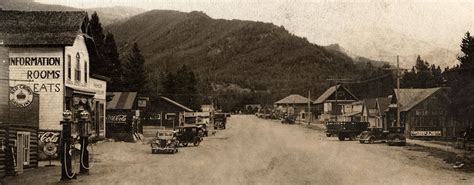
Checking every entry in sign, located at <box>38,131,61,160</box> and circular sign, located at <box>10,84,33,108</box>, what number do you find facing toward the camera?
2

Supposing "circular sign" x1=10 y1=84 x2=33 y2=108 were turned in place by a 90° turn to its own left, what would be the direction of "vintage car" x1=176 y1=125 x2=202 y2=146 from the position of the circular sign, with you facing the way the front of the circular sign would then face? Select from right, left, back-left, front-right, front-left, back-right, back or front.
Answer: front-left

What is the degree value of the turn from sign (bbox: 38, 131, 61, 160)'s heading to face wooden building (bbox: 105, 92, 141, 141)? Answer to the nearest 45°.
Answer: approximately 180°

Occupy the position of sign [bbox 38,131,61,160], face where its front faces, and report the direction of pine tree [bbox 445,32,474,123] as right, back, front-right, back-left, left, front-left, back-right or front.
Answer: left

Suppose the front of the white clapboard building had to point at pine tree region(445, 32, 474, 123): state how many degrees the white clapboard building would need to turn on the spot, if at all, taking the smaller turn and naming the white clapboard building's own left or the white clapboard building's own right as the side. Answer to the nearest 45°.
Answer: approximately 45° to the white clapboard building's own left

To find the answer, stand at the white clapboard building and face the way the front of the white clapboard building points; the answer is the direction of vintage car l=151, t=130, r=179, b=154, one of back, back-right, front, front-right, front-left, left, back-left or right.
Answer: front-left

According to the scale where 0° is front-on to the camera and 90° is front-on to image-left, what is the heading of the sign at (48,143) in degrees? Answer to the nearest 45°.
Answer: approximately 0°

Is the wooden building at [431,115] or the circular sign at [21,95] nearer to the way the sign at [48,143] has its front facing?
the circular sign
